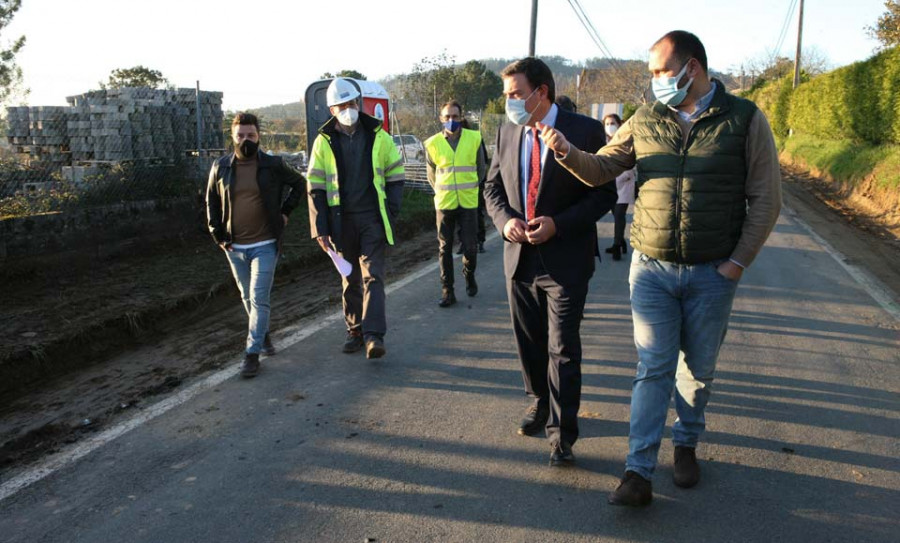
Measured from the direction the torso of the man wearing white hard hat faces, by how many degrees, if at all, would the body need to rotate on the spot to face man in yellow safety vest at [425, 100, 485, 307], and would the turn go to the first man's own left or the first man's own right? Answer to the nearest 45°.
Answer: approximately 135° to the first man's own left

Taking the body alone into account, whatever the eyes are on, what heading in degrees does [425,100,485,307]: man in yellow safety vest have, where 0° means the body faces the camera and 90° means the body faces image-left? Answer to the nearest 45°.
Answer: approximately 0°

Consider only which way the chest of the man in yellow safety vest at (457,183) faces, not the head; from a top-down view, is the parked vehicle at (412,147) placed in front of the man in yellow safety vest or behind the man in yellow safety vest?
behind

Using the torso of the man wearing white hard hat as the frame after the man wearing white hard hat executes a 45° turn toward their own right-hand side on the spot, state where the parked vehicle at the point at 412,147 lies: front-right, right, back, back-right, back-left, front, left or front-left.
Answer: back-right

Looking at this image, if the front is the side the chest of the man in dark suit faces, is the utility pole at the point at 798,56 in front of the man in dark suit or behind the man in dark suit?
behind

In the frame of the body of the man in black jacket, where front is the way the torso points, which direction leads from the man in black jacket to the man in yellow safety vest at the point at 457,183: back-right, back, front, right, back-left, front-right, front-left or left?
back-left

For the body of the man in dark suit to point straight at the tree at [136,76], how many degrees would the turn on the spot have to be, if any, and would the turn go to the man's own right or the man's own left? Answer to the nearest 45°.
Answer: approximately 90° to the man's own right

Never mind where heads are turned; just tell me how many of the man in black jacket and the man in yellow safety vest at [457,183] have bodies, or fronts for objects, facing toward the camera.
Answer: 2

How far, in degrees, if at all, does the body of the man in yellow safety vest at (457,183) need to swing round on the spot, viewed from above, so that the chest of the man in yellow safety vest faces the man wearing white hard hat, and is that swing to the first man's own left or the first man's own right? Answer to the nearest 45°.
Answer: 0° — they already face them

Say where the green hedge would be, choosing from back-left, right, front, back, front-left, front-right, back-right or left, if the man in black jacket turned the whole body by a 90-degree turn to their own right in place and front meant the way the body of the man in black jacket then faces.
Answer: back-right

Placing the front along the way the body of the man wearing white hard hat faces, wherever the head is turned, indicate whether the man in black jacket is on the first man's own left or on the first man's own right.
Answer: on the first man's own right

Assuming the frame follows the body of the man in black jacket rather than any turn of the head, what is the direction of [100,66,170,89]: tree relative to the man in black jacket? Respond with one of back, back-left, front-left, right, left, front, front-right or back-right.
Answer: back

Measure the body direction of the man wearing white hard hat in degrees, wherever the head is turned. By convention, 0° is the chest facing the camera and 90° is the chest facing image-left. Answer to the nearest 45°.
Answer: approximately 0°
